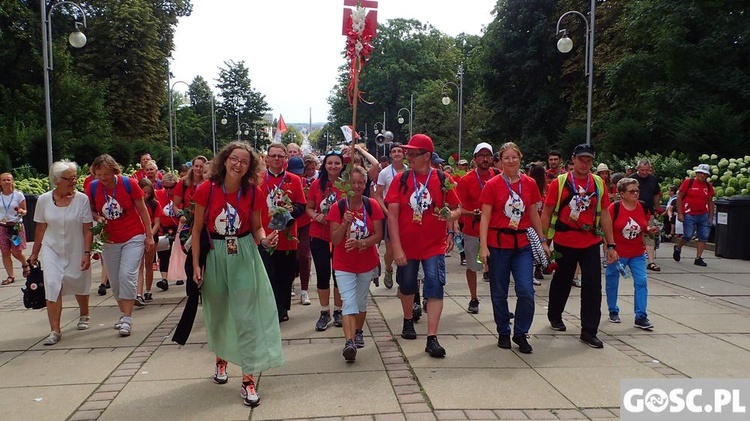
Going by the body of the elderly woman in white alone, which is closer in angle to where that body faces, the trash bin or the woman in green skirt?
the woman in green skirt

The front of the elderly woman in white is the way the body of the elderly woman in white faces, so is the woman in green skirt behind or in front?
in front

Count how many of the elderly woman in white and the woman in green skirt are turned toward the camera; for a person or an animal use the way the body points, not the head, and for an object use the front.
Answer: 2

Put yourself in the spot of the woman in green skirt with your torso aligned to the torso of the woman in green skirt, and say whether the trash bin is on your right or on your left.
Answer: on your left

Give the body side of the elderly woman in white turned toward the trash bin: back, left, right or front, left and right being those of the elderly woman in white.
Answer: left

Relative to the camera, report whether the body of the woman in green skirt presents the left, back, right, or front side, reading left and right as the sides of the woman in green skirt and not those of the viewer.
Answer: front
